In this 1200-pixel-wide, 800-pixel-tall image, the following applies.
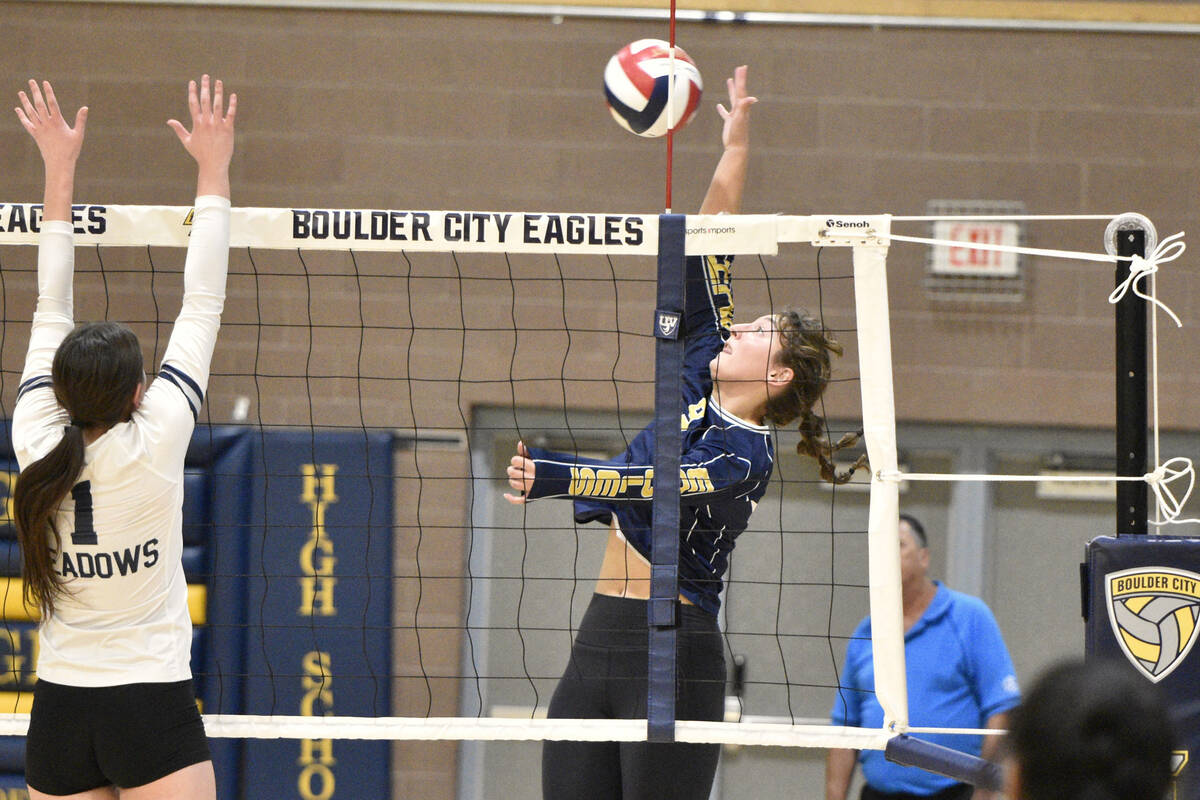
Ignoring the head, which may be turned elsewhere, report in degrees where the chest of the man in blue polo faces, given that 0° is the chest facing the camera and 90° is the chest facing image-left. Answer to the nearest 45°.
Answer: approximately 45°

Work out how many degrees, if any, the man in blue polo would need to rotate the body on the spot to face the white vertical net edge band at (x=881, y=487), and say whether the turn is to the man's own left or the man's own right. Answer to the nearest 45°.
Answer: approximately 45° to the man's own left

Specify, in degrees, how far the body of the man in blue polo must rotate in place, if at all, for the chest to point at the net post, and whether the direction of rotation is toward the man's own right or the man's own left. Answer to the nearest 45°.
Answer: approximately 45° to the man's own left

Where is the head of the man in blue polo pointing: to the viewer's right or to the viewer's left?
to the viewer's left
